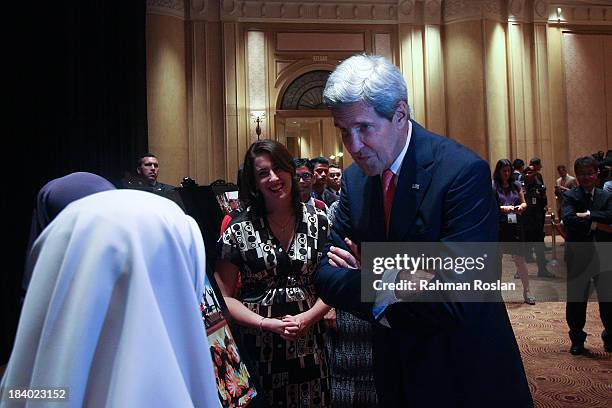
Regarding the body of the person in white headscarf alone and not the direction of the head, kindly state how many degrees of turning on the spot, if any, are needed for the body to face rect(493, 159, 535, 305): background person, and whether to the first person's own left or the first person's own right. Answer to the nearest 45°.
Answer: approximately 45° to the first person's own right

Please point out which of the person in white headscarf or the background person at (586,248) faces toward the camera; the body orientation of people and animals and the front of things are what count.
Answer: the background person

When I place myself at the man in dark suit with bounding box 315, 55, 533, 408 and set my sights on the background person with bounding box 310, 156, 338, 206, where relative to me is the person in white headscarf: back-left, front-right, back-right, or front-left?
back-left

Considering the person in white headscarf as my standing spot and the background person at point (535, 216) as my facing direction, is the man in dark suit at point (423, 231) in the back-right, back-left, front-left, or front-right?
front-right

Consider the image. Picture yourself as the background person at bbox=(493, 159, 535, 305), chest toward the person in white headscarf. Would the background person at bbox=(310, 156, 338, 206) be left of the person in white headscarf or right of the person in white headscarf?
right

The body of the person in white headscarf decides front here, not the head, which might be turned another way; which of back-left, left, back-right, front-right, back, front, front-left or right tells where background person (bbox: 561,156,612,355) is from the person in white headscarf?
front-right

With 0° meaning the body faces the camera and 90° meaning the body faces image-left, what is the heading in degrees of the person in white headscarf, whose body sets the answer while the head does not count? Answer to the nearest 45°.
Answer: approximately 180°

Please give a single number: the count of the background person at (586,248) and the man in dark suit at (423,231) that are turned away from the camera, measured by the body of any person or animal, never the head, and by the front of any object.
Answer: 0

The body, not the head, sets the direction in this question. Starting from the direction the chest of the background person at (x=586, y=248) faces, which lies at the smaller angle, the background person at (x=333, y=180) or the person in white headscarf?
the person in white headscarf

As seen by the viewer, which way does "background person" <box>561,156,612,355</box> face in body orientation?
toward the camera

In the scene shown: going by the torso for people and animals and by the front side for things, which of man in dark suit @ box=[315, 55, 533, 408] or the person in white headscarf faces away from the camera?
the person in white headscarf

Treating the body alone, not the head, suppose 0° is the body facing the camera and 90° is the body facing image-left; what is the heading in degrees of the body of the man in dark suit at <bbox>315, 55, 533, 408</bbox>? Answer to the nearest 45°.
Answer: approximately 45°
